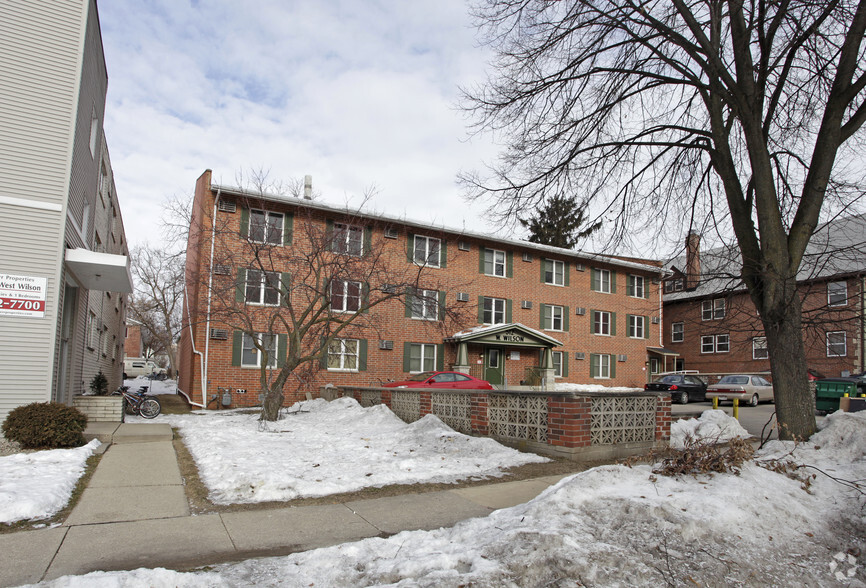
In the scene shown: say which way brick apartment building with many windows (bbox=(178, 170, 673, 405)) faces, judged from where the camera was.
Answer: facing the viewer and to the right of the viewer

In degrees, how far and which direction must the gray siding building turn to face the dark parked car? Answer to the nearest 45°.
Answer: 0° — it already faces it

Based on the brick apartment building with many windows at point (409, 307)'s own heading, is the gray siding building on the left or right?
on its right

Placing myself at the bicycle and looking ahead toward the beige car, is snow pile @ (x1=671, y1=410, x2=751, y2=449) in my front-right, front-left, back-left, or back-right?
front-right

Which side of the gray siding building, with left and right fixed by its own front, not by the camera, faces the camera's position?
right

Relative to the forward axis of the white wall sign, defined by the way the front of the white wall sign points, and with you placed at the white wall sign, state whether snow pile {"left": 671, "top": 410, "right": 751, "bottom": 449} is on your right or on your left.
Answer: on your left

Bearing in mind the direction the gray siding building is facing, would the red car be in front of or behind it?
in front

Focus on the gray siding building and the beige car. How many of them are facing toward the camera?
0
